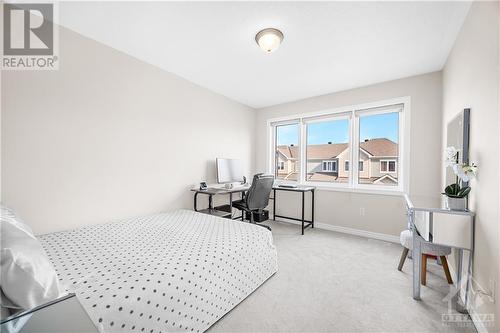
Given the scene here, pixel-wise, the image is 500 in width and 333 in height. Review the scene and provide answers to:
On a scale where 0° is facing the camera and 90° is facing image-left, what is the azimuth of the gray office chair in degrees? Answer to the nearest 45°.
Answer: approximately 135°

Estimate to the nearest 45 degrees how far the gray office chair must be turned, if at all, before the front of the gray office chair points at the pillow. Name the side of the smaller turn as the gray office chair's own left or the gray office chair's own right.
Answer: approximately 90° to the gray office chair's own left

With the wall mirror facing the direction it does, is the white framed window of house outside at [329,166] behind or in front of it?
in front

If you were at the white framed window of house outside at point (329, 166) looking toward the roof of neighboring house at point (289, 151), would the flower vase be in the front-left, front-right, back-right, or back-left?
back-left

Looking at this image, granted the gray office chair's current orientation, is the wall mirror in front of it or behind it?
behind

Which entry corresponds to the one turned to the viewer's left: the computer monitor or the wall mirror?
the wall mirror

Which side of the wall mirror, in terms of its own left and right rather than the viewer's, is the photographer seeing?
left

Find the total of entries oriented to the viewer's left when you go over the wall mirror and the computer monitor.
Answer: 1

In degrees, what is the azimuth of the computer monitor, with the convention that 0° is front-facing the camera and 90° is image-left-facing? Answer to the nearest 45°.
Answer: approximately 315°

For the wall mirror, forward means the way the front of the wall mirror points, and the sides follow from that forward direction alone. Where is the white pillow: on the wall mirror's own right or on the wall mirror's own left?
on the wall mirror's own left

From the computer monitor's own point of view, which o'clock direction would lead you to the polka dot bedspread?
The polka dot bedspread is roughly at 2 o'clock from the computer monitor.
